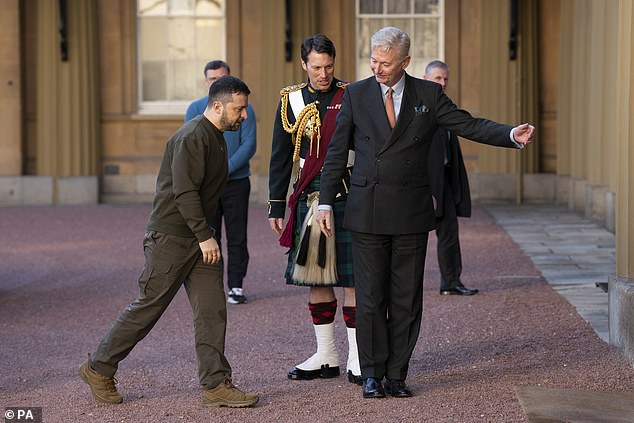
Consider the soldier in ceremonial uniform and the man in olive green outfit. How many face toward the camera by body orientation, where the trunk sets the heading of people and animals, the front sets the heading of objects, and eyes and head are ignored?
1

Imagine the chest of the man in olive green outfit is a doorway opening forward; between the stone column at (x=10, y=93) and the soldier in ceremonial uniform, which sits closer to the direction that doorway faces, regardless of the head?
the soldier in ceremonial uniform

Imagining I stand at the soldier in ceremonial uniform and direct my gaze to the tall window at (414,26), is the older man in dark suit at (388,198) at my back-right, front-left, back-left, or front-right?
back-right

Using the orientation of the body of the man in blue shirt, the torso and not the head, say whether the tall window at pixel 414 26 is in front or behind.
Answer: behind

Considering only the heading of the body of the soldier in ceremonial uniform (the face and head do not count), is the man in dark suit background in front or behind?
behind

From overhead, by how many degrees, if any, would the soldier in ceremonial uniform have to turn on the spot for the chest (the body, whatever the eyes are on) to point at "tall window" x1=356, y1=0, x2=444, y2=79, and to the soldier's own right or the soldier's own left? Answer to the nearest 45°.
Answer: approximately 180°

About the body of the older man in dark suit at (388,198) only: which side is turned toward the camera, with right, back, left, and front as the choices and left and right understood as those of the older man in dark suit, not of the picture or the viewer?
front

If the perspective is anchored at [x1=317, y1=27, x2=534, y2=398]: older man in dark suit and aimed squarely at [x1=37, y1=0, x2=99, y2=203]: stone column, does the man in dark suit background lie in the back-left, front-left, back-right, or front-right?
front-right

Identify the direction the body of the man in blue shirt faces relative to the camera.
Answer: toward the camera

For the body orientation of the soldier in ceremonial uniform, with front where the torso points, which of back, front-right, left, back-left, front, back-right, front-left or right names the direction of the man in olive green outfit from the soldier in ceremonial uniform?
front-right

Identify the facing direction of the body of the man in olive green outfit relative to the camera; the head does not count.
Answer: to the viewer's right

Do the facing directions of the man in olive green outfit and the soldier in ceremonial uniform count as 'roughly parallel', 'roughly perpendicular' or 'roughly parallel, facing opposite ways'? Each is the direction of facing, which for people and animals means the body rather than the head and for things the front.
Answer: roughly perpendicular
